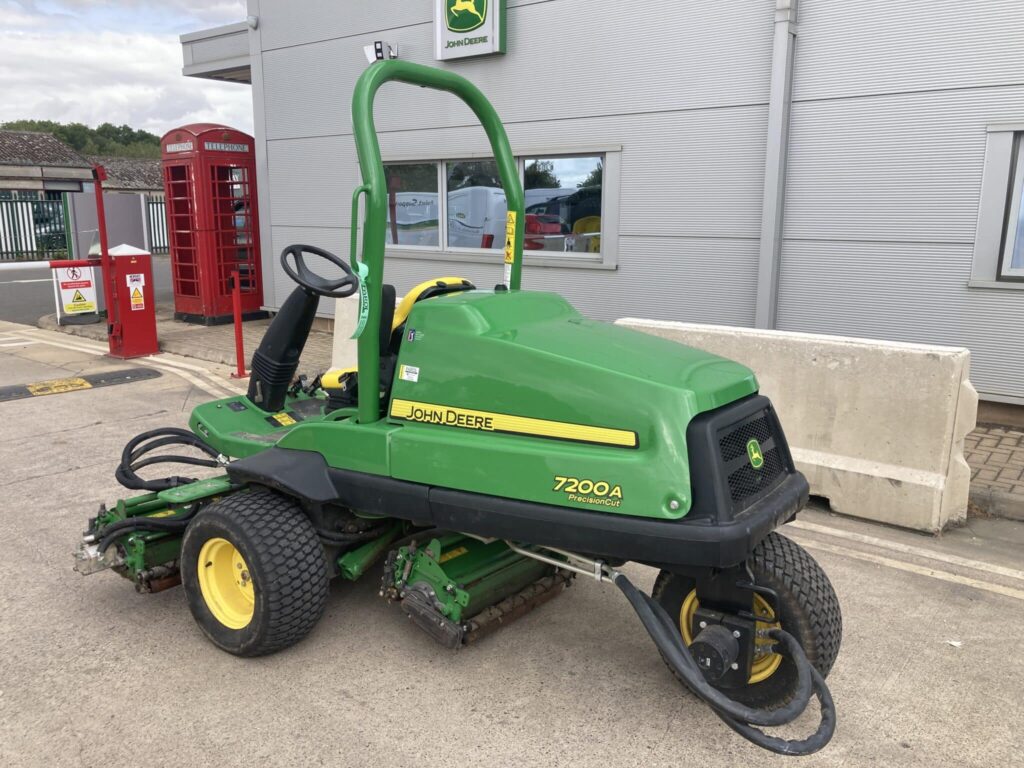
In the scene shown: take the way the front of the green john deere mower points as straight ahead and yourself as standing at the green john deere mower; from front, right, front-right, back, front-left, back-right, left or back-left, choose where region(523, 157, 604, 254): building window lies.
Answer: front-right

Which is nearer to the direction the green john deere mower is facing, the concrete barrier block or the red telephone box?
the red telephone box

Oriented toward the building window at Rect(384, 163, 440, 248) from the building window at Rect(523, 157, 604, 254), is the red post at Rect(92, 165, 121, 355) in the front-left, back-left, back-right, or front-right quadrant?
front-left

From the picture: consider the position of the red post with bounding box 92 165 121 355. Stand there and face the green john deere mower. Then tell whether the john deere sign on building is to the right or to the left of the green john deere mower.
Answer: left

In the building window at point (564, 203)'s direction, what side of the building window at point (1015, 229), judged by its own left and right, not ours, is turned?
right

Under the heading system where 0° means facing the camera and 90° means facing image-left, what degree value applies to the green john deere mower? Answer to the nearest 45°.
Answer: approximately 135°

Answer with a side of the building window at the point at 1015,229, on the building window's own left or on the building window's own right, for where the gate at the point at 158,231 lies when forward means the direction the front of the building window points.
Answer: on the building window's own right

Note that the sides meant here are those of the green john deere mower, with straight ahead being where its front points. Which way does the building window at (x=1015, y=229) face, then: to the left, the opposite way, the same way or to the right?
to the left

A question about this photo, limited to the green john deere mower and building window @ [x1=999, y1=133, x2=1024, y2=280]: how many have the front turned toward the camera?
1

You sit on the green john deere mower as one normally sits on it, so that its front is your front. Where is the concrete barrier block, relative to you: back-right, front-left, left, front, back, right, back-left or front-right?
right

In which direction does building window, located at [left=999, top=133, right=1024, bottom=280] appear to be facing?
toward the camera

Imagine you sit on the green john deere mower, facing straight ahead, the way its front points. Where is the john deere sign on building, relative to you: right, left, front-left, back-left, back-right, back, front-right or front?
front-right

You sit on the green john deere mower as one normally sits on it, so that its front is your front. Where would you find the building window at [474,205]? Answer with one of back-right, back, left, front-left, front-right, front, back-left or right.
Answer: front-right

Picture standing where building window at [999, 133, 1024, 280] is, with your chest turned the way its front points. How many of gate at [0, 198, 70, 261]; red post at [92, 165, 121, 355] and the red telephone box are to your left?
0

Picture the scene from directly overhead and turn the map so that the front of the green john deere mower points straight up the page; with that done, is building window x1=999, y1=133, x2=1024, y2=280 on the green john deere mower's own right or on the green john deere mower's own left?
on the green john deere mower's own right

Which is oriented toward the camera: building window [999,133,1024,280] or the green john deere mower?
the building window
